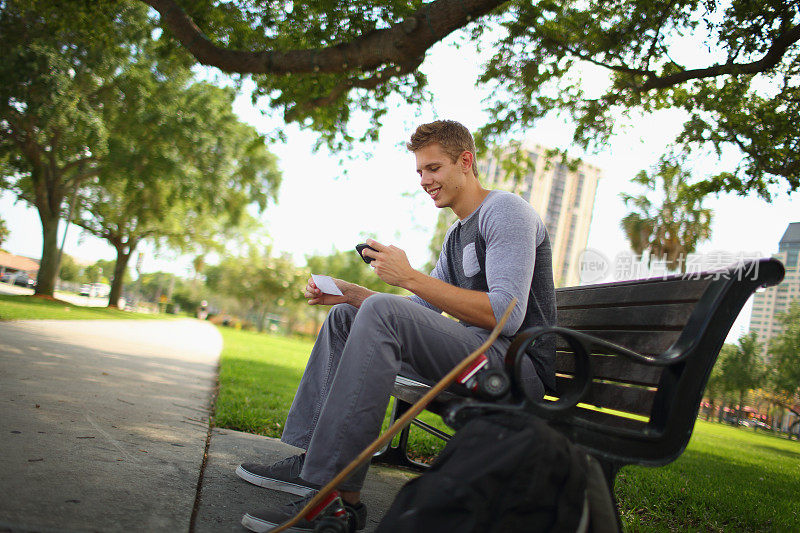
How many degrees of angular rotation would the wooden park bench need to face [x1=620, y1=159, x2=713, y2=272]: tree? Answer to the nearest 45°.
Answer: approximately 135° to its right

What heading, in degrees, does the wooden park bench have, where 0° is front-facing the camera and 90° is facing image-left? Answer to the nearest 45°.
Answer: approximately 45°

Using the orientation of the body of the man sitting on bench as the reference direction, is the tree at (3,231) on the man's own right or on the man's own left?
on the man's own right

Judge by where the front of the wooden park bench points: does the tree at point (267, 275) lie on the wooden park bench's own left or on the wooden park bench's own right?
on the wooden park bench's own right

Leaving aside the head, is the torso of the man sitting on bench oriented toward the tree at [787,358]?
no

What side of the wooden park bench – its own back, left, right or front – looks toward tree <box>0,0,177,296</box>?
right

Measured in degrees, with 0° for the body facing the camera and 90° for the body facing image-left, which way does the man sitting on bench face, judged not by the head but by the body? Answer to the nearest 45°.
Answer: approximately 45°

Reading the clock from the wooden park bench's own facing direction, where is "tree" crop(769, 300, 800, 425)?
The tree is roughly at 5 o'clock from the wooden park bench.

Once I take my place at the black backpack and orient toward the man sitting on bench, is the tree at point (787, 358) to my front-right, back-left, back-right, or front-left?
front-right

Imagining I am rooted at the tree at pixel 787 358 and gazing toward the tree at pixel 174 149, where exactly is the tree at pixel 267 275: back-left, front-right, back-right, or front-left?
front-right

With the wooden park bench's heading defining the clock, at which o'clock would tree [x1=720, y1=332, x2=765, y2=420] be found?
The tree is roughly at 5 o'clock from the wooden park bench.

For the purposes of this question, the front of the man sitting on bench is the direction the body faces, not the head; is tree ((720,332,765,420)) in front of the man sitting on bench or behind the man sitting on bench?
behind

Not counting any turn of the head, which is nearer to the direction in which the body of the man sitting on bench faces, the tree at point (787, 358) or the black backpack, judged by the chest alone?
the black backpack
